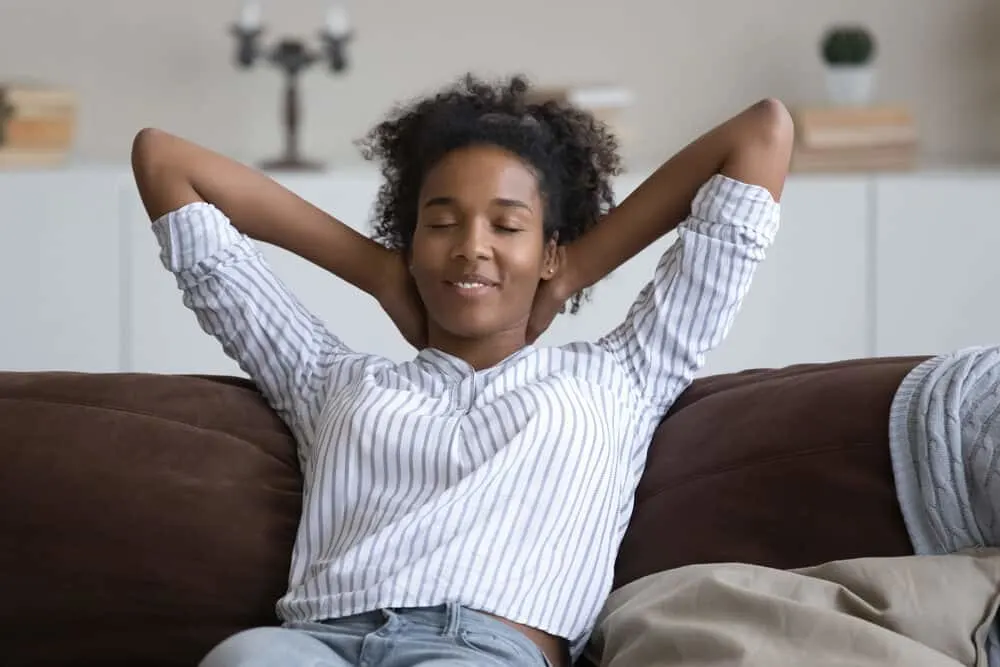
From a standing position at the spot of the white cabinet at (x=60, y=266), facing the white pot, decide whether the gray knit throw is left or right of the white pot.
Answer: right

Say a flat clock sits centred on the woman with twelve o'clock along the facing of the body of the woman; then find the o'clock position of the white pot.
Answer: The white pot is roughly at 7 o'clock from the woman.

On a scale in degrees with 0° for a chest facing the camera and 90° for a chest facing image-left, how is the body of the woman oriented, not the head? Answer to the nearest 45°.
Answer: approximately 0°

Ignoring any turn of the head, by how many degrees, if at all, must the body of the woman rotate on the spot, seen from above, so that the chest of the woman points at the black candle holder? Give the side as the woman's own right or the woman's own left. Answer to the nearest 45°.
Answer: approximately 180°

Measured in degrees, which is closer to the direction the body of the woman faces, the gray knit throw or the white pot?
the gray knit throw

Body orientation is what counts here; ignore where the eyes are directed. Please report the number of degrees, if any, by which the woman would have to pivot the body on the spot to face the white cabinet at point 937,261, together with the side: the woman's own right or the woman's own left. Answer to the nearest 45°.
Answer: approximately 135° to the woman's own left

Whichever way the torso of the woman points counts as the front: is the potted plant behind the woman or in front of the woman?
behind

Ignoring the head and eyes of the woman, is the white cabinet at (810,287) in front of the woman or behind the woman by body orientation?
behind

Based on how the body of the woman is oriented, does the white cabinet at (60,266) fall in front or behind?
behind
